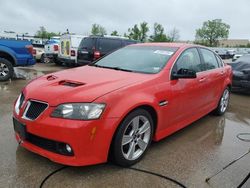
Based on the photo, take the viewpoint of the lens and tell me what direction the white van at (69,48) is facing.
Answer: facing away from the viewer and to the right of the viewer

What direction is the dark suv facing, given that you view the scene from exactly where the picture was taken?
facing away from the viewer and to the right of the viewer

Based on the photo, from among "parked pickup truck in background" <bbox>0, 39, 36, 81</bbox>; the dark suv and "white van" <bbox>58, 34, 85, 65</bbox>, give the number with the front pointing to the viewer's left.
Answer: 1

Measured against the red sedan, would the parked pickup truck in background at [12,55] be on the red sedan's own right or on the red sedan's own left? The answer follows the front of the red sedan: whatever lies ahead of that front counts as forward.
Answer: on the red sedan's own right

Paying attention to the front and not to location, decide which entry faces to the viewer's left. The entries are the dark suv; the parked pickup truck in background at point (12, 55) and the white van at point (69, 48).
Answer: the parked pickup truck in background

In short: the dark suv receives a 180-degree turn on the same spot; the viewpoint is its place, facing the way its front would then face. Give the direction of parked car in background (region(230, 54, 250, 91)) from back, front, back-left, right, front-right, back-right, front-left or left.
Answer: left

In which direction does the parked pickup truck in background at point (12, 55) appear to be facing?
to the viewer's left

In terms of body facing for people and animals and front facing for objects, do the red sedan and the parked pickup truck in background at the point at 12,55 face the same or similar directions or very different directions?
same or similar directions

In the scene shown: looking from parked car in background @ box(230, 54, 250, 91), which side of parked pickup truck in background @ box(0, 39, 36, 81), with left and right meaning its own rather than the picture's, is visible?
back

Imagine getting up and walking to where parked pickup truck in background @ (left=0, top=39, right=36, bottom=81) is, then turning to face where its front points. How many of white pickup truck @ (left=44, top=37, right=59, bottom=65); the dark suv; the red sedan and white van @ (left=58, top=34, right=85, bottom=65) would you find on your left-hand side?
1

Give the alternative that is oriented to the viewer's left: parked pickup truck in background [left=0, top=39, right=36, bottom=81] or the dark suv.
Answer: the parked pickup truck in background

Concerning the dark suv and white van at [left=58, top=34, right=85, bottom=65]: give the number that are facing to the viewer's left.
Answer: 0
